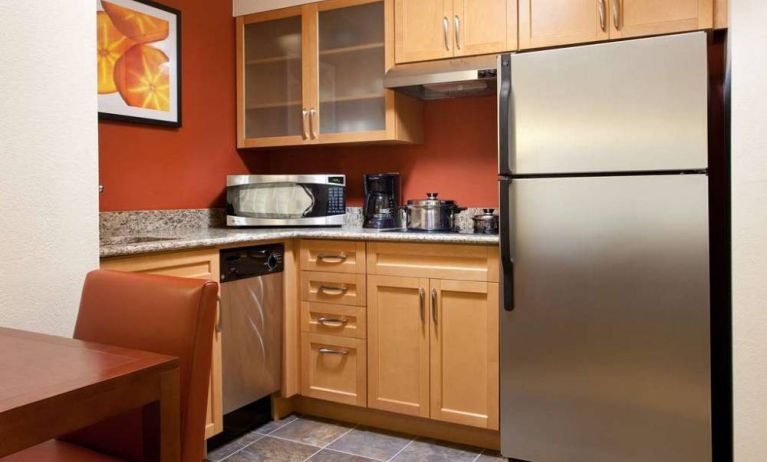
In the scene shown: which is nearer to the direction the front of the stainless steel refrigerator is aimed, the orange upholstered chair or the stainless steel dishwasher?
the orange upholstered chair

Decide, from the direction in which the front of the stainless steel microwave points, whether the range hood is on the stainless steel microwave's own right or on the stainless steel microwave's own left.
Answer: on the stainless steel microwave's own left

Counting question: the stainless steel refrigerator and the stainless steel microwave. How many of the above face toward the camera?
2

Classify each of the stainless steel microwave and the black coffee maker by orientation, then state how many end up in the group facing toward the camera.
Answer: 2

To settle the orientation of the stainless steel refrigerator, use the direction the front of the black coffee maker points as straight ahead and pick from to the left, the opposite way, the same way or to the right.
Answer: the same way

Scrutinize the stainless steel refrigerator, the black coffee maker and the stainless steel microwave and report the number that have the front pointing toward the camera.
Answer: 3

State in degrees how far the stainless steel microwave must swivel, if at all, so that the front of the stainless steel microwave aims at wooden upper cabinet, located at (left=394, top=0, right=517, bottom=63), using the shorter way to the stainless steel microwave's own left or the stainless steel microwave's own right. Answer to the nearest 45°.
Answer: approximately 45° to the stainless steel microwave's own left

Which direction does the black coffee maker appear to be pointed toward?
toward the camera

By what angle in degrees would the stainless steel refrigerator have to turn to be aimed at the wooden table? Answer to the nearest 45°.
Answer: approximately 45° to its right

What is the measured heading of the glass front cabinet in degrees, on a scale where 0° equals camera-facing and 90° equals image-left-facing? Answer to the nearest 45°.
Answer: approximately 45°

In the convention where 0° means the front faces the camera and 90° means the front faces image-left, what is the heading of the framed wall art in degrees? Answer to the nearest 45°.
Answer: approximately 315°
